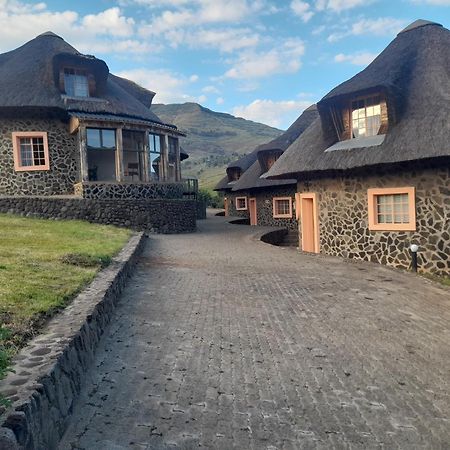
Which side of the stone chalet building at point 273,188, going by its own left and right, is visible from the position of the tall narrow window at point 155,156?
front

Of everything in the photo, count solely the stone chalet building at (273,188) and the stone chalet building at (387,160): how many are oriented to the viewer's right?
0

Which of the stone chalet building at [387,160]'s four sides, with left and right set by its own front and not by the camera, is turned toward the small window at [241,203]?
right

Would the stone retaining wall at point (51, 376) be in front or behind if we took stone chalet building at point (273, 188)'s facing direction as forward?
in front

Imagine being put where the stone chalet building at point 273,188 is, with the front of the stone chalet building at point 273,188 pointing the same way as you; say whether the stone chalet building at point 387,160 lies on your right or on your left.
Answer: on your left

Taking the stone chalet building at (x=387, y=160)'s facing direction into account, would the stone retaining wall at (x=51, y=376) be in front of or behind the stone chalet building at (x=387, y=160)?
in front

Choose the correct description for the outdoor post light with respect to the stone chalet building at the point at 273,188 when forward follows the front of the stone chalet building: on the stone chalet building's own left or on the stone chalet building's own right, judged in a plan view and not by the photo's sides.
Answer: on the stone chalet building's own left
